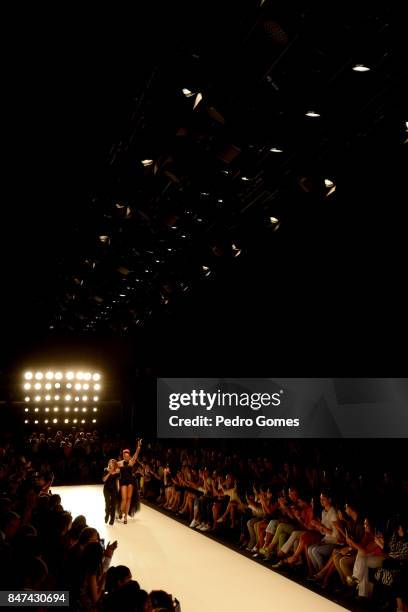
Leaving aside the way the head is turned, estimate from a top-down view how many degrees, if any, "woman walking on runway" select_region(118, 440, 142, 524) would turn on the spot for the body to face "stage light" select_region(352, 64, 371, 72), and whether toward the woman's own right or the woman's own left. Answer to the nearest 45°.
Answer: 0° — they already face it

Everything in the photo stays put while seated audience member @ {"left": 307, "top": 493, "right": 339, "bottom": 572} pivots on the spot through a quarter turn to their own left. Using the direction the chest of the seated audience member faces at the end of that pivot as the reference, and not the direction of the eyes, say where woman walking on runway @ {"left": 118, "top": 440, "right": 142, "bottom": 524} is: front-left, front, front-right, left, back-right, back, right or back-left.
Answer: back-right

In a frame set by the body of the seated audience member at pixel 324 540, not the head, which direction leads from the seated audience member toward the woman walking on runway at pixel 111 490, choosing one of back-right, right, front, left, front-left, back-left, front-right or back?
front-right

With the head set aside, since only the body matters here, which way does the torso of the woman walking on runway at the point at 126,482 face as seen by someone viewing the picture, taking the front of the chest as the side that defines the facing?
toward the camera

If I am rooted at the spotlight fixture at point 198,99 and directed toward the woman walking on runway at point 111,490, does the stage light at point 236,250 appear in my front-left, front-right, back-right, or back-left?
front-right

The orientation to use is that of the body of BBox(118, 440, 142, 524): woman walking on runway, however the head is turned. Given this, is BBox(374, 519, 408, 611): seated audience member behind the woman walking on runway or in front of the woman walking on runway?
in front

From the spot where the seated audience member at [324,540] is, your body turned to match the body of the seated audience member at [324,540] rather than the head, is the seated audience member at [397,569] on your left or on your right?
on your left

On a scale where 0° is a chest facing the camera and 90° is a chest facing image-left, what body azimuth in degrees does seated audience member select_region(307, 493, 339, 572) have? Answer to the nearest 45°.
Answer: approximately 90°
